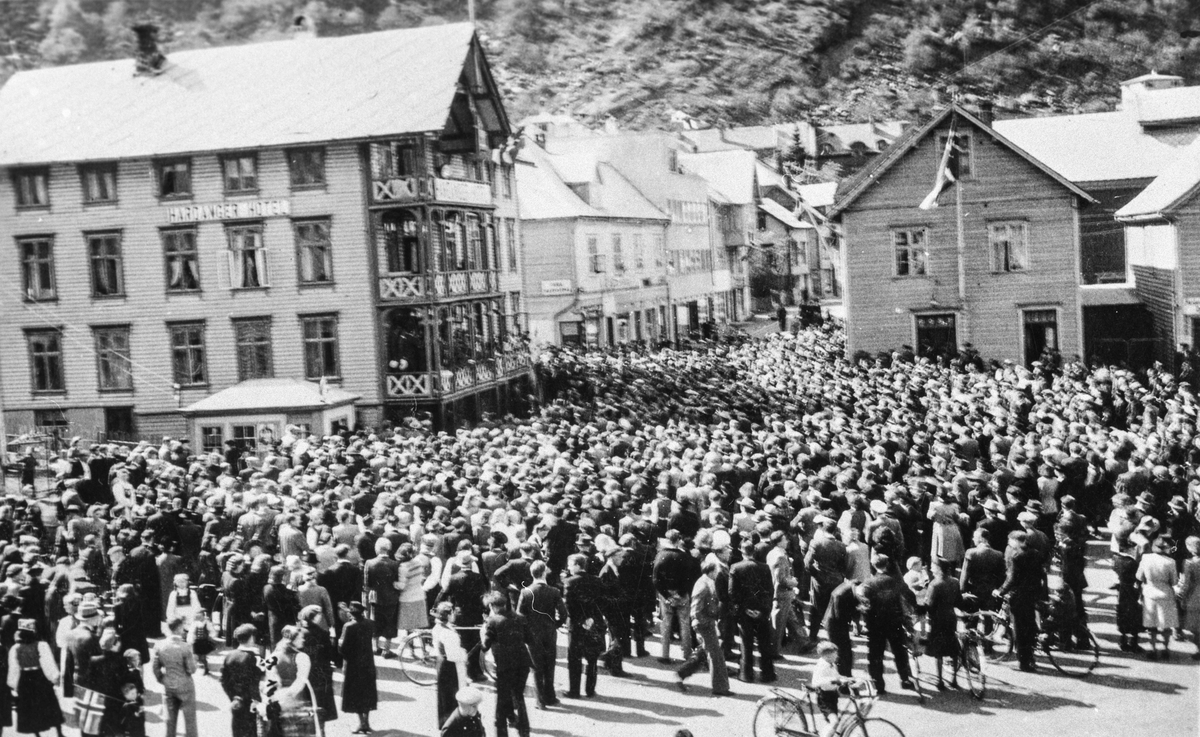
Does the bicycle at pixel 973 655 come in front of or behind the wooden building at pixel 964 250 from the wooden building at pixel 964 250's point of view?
in front

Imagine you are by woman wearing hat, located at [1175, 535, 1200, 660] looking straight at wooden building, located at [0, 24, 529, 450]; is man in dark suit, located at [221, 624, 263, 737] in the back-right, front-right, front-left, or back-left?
front-left

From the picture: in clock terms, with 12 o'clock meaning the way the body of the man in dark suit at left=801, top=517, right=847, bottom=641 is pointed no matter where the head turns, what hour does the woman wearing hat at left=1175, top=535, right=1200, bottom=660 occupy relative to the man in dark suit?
The woman wearing hat is roughly at 3 o'clock from the man in dark suit.

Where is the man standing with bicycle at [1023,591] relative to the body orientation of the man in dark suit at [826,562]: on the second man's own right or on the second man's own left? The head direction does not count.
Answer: on the second man's own right

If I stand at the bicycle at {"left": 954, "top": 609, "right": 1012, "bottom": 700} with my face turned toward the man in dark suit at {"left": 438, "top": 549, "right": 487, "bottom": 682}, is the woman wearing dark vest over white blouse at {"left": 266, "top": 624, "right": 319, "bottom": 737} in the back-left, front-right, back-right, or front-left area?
front-left

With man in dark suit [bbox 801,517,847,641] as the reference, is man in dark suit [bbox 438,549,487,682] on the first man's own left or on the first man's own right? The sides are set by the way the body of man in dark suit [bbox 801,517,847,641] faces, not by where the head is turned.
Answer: on the first man's own left

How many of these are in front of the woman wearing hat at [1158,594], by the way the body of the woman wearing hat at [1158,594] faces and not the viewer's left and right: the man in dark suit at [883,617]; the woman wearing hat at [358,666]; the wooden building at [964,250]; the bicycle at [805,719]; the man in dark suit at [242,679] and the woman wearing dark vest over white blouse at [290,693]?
1

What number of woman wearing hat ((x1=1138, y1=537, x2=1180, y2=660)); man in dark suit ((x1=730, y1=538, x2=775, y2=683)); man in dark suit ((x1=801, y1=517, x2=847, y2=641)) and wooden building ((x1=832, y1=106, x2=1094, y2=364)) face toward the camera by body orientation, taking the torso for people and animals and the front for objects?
1

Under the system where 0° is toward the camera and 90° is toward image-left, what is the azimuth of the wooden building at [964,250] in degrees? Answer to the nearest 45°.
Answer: approximately 0°

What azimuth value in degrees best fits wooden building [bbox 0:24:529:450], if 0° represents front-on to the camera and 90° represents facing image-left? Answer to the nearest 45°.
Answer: approximately 315°

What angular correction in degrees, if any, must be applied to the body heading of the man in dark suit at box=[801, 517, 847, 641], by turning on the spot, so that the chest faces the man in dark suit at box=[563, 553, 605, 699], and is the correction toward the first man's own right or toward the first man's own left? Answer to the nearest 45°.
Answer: approximately 135° to the first man's own left

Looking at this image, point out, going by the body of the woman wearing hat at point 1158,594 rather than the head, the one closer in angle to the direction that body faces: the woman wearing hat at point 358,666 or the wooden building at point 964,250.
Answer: the wooden building

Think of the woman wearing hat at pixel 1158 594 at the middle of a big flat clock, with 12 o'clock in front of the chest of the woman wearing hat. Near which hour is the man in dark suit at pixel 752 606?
The man in dark suit is roughly at 8 o'clock from the woman wearing hat.

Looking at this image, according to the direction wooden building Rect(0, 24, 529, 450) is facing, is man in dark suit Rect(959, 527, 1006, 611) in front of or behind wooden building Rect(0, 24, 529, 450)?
in front

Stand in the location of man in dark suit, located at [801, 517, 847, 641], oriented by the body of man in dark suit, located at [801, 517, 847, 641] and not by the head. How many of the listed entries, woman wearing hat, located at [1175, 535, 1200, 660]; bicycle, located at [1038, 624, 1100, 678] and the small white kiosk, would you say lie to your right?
2

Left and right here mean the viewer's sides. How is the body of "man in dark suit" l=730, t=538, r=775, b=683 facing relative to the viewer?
facing away from the viewer

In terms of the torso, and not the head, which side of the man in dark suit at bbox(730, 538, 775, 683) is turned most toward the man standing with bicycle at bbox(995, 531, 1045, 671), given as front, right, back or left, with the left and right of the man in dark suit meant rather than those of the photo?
right

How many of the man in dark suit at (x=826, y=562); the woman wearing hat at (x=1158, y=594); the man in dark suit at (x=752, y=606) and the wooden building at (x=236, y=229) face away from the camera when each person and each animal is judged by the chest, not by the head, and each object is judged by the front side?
3

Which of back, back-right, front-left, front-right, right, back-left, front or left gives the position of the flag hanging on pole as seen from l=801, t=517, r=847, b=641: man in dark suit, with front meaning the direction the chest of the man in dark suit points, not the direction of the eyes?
front

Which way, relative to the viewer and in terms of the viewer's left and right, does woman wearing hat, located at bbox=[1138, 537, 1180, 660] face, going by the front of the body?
facing away from the viewer
